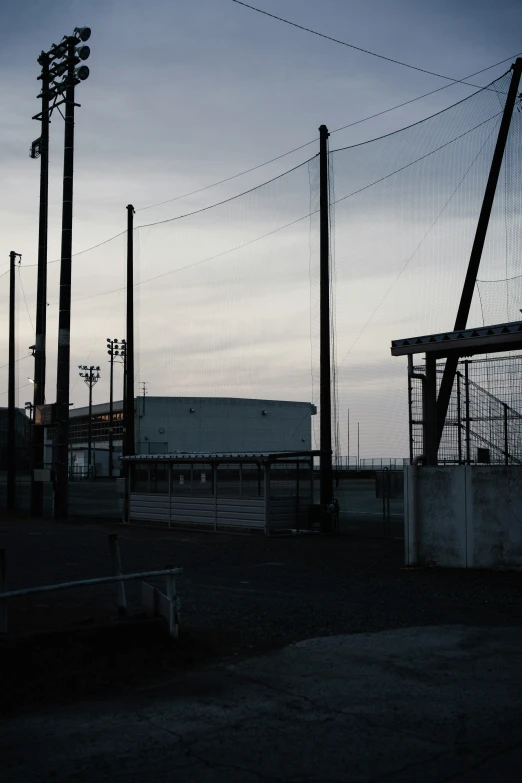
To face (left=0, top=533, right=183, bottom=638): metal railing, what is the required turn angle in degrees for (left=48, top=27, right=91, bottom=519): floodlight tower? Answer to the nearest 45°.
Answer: approximately 135° to its right

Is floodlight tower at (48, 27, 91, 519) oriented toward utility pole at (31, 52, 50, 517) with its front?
no

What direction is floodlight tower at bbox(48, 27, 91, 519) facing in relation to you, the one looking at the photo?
facing away from the viewer and to the right of the viewer

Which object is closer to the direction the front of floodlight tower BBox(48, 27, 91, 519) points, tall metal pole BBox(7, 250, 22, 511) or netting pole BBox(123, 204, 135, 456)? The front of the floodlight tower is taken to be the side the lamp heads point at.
the netting pole

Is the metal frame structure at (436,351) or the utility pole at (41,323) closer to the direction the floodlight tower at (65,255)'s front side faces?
the metal frame structure

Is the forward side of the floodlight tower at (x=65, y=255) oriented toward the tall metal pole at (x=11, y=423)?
no

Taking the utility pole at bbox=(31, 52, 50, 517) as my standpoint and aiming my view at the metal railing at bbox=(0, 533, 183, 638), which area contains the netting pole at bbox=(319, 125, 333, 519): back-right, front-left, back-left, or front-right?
front-left

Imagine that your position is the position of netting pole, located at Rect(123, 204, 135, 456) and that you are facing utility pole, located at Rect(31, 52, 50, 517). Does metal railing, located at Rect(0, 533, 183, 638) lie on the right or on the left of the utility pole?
left

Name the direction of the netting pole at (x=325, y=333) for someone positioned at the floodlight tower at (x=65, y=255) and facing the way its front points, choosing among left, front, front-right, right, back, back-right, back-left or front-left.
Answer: right
